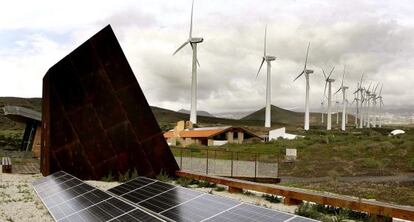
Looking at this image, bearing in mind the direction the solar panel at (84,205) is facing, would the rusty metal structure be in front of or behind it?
behind

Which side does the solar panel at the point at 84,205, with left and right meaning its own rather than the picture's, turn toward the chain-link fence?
back

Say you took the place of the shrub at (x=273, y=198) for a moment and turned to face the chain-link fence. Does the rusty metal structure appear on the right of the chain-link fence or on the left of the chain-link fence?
left

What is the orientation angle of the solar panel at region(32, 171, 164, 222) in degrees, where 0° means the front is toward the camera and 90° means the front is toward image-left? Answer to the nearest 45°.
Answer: approximately 45°

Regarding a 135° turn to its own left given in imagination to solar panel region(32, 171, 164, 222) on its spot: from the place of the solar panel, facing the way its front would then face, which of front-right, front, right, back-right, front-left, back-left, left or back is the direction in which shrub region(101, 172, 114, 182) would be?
left

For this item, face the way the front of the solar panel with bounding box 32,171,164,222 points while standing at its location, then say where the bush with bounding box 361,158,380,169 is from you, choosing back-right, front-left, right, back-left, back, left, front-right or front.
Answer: back

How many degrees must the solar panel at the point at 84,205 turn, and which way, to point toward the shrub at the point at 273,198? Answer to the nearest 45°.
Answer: approximately 135° to its left

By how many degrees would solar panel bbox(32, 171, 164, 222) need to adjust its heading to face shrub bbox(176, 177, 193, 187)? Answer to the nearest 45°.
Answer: approximately 180°

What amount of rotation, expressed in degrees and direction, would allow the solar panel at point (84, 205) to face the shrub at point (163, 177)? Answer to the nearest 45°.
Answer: approximately 180°

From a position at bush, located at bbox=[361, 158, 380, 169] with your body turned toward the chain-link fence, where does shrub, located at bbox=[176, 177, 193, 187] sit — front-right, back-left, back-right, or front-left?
front-left

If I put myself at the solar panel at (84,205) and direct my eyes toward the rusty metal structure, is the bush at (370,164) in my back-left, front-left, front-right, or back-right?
front-right
